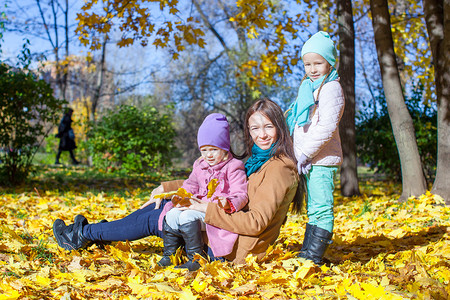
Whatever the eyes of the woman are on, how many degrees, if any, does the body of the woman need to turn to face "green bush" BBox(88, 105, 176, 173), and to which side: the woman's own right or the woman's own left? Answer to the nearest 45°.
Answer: approximately 90° to the woman's own right

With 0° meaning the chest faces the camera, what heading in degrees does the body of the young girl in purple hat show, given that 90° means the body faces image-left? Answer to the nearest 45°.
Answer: approximately 45°

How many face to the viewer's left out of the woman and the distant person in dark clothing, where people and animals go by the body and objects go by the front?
1

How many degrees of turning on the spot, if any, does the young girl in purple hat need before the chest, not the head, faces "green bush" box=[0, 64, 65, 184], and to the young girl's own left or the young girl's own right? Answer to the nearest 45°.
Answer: approximately 90° to the young girl's own right

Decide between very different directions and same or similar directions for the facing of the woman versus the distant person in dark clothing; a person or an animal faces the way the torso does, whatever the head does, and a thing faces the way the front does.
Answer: very different directions

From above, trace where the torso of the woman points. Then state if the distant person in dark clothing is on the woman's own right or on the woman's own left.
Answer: on the woman's own right

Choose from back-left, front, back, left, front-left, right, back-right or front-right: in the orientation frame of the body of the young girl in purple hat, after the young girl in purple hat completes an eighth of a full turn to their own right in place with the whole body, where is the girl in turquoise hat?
back

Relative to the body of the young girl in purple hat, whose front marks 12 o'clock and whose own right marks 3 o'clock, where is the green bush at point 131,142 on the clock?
The green bush is roughly at 4 o'clock from the young girl in purple hat.
